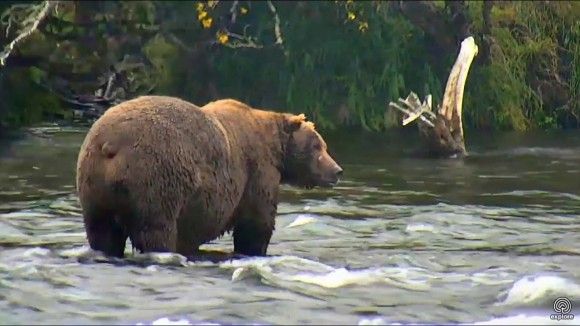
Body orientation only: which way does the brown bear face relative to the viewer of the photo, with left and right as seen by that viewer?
facing away from the viewer and to the right of the viewer

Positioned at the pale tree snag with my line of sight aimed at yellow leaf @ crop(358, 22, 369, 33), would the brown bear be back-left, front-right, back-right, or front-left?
back-left

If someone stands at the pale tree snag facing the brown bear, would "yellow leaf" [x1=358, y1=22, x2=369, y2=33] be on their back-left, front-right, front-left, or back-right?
back-right

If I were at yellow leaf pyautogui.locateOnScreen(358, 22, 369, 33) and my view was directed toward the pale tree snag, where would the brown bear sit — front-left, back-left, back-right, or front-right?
front-right

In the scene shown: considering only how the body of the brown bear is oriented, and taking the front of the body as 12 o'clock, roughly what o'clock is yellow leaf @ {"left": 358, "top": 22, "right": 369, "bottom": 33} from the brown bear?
The yellow leaf is roughly at 11 o'clock from the brown bear.

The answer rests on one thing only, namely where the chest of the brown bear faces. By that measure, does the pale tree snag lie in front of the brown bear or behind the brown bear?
in front
